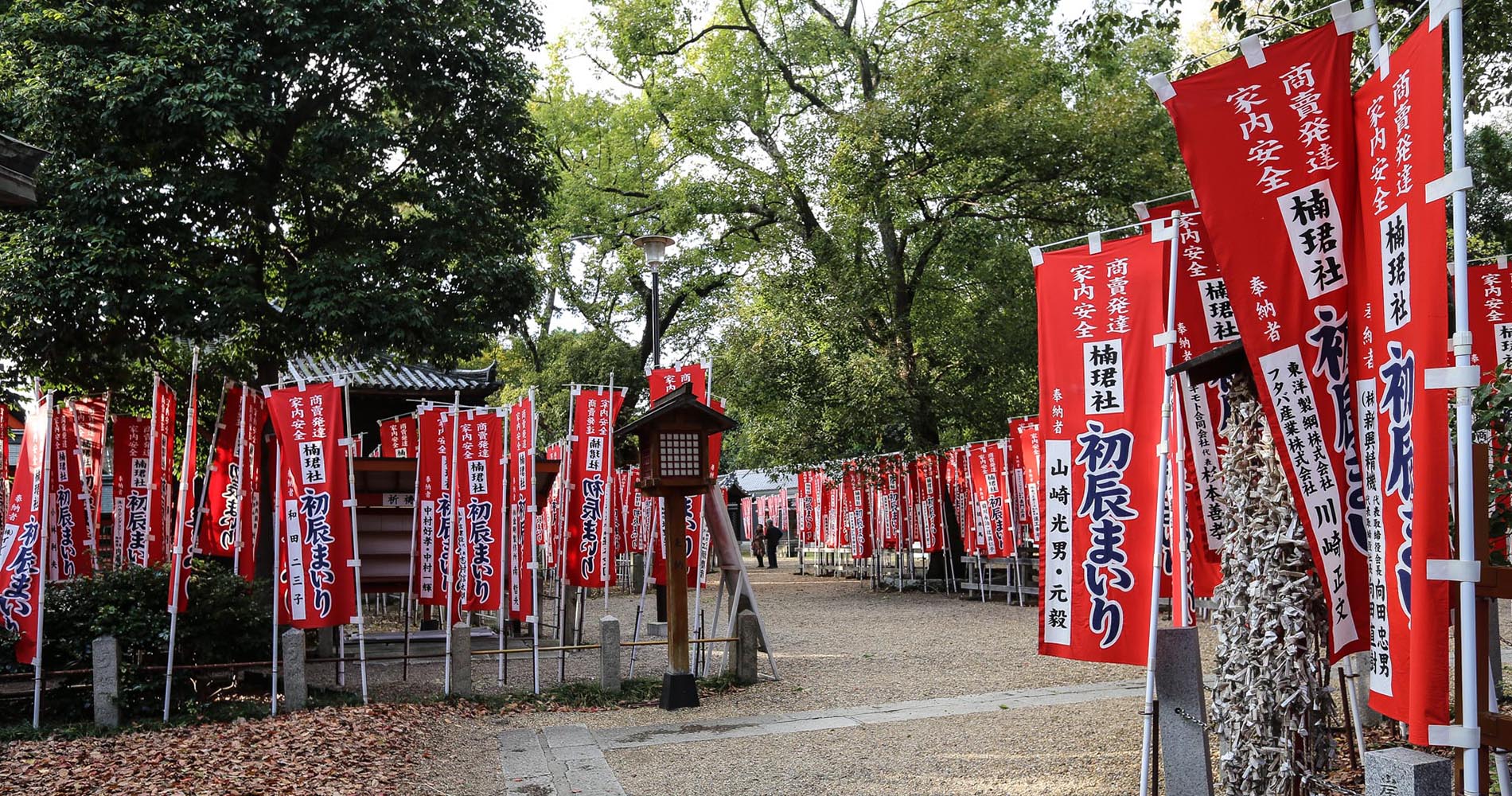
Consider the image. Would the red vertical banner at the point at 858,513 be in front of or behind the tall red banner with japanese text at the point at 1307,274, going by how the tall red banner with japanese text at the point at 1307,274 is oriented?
behind

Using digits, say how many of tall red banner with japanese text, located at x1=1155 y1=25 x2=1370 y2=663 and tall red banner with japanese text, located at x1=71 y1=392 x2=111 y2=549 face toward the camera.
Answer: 2
